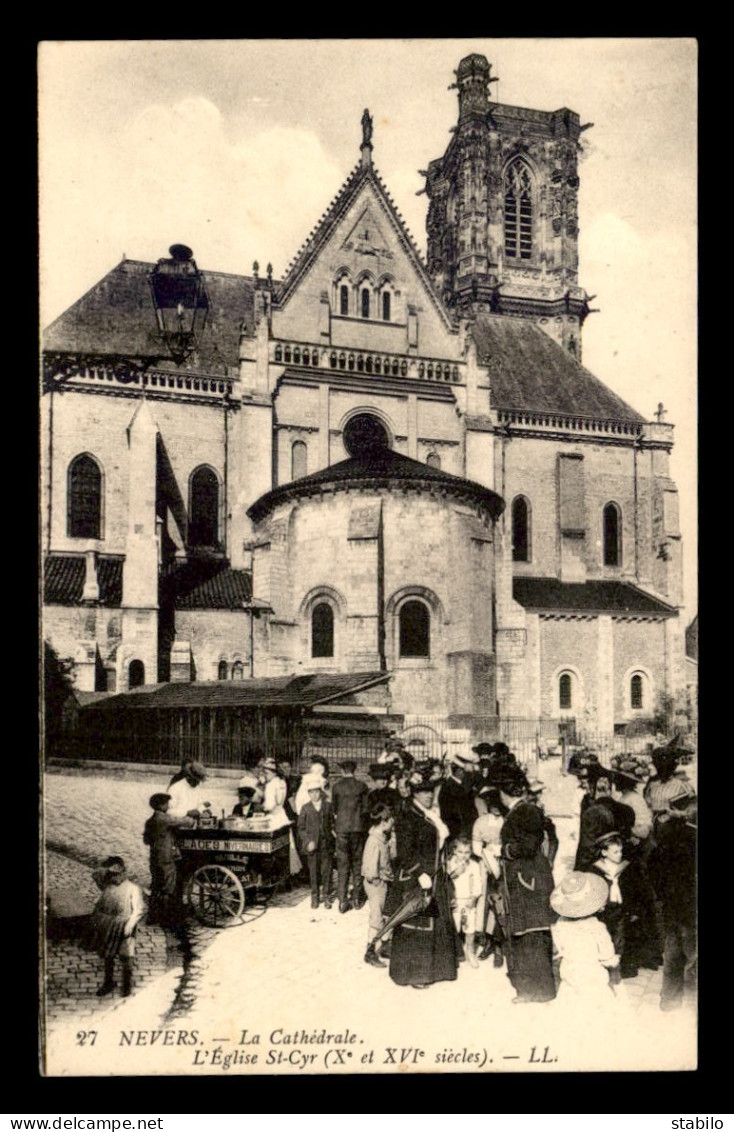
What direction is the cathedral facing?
toward the camera

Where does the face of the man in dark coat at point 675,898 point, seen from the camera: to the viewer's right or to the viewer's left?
to the viewer's left

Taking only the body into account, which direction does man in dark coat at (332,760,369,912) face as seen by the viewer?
away from the camera

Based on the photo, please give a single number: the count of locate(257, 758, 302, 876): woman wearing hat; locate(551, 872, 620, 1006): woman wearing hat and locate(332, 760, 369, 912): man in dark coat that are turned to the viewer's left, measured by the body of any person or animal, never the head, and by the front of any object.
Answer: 1

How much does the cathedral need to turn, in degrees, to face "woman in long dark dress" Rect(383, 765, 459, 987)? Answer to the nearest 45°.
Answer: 0° — it already faces them

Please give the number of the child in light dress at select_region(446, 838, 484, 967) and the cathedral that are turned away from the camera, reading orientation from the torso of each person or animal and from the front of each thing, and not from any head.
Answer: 0

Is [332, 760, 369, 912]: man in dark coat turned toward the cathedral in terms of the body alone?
yes

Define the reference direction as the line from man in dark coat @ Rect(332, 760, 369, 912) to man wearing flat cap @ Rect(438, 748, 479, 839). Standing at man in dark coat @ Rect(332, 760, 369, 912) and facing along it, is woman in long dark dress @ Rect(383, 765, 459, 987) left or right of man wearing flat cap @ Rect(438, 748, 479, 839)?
right

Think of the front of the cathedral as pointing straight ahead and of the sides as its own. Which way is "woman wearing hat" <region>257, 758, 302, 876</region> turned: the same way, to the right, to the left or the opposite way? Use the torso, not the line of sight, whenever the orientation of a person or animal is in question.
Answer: to the right

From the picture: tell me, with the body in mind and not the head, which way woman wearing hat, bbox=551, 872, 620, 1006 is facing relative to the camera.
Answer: away from the camera

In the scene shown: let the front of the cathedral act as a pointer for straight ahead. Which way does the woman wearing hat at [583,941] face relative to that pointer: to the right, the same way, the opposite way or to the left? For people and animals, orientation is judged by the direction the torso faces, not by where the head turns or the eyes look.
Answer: the opposite way

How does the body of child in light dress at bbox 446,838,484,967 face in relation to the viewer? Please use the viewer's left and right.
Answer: facing the viewer

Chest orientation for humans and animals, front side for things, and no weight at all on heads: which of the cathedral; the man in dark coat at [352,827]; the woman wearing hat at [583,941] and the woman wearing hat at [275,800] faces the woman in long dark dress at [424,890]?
the cathedral

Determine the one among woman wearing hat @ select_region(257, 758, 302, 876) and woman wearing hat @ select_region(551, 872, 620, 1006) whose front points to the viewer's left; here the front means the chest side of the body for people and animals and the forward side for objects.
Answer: woman wearing hat @ select_region(257, 758, 302, 876)
